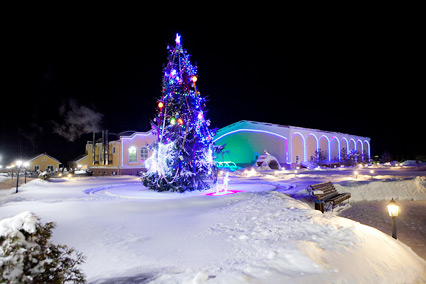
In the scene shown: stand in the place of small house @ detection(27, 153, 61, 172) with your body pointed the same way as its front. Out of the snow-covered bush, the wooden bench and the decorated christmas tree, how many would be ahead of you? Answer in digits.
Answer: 3

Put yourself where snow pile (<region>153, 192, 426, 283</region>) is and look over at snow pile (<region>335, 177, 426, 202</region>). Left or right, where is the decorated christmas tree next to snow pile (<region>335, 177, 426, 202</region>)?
left

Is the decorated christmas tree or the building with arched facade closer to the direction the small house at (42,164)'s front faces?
the decorated christmas tree

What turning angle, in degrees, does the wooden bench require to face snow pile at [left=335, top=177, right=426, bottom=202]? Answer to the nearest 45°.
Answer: approximately 90° to its left

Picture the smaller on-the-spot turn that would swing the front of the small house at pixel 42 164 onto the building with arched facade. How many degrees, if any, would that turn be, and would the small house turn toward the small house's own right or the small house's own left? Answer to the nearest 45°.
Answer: approximately 45° to the small house's own left

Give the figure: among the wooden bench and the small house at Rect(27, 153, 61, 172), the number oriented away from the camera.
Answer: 0

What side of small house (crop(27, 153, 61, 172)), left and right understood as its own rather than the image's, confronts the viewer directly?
front

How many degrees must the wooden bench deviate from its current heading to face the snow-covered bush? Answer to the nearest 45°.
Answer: approximately 45° to its right

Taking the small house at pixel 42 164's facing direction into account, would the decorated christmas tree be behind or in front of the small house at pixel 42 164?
in front

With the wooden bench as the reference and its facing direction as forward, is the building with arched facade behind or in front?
behind
